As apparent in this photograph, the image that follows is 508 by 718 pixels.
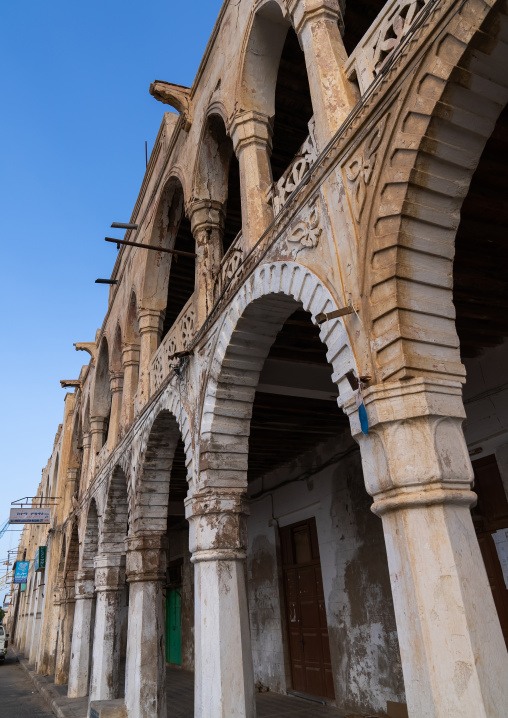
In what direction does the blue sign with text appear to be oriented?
toward the camera

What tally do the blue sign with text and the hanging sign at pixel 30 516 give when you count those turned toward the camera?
2

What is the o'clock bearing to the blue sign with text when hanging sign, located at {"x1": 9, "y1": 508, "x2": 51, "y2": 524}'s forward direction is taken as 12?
The blue sign with text is roughly at 6 o'clock from the hanging sign.

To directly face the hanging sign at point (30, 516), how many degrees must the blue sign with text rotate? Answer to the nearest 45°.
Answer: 0° — it already faces it

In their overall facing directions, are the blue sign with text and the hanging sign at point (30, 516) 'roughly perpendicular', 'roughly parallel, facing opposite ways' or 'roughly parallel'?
roughly parallel

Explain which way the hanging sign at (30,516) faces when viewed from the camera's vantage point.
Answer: facing the viewer
